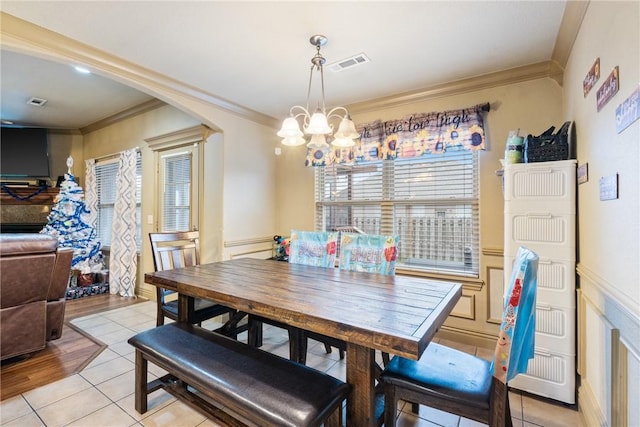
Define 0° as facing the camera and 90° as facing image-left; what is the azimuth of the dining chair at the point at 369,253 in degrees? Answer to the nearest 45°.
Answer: approximately 45°

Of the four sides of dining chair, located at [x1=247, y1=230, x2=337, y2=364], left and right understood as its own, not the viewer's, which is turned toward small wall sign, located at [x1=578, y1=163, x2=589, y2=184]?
left

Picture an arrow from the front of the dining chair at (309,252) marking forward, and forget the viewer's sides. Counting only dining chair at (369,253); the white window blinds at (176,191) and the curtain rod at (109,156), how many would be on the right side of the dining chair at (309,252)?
2

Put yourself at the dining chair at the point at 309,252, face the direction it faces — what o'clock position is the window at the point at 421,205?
The window is roughly at 7 o'clock from the dining chair.

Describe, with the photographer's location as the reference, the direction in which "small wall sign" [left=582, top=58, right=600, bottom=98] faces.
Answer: facing to the left of the viewer

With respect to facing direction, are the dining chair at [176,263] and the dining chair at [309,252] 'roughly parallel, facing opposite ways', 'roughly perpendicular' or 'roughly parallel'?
roughly perpendicular

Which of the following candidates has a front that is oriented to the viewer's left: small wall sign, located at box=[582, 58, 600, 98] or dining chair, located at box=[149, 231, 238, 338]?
the small wall sign

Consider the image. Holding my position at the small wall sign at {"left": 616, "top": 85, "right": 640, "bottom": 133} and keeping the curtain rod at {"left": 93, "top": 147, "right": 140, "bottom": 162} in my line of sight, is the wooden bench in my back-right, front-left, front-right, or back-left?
front-left

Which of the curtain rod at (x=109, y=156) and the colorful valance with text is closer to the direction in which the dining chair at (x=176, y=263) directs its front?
the colorful valance with text

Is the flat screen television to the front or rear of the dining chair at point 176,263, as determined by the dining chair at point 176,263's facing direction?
to the rear

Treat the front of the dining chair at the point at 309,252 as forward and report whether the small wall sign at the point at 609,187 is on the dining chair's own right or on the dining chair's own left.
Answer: on the dining chair's own left

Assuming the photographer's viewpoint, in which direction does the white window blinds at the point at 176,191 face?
facing the viewer and to the left of the viewer

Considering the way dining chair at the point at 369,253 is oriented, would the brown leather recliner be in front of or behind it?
in front

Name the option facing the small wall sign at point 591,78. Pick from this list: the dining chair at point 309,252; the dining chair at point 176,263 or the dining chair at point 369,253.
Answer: the dining chair at point 176,263

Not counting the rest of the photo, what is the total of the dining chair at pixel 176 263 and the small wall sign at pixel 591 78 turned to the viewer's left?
1

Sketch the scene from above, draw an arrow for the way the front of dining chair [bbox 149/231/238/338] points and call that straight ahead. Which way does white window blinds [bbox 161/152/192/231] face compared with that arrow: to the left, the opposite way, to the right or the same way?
to the right

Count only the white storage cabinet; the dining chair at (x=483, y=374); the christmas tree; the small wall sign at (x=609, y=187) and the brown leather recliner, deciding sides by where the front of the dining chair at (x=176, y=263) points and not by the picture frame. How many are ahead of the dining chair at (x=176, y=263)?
3

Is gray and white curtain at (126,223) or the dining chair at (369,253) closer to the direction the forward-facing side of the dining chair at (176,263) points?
the dining chair
